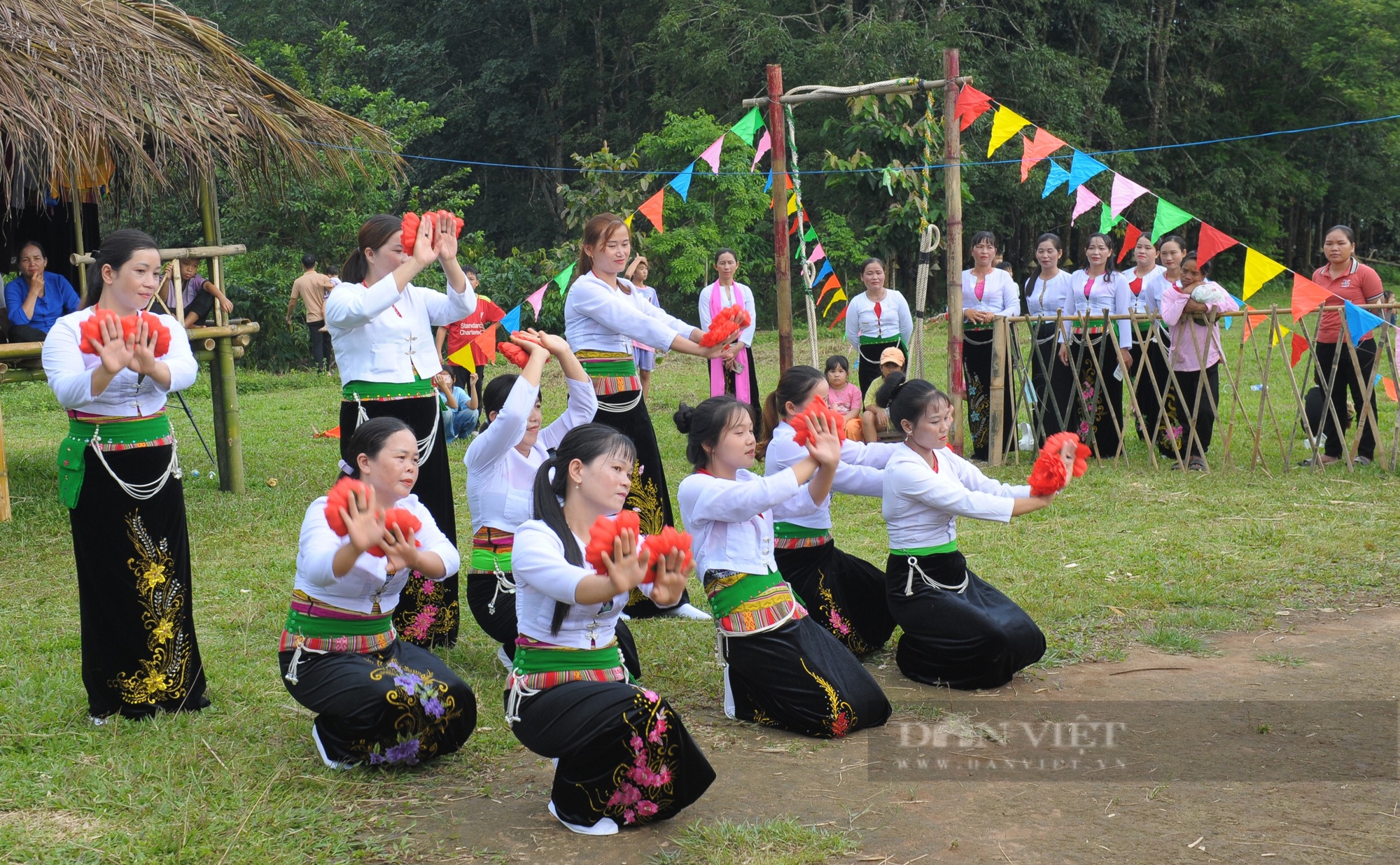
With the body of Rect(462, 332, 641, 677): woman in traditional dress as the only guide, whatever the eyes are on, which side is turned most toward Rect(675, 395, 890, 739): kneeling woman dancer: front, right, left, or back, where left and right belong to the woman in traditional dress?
front

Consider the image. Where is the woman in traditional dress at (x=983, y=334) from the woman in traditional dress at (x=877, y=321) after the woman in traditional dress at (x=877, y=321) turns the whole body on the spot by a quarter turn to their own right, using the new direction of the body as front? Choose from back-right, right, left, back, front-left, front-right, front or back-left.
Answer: back

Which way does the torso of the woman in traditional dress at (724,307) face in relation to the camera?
toward the camera

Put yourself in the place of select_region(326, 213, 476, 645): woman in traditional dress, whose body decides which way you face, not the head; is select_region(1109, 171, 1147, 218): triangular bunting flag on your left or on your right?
on your left

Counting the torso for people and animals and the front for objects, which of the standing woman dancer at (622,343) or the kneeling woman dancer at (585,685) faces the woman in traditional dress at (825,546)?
the standing woman dancer

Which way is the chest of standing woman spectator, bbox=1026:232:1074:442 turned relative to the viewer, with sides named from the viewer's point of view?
facing the viewer and to the left of the viewer

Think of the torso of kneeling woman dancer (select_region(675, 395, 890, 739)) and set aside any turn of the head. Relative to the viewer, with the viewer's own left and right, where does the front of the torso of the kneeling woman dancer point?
facing the viewer and to the right of the viewer

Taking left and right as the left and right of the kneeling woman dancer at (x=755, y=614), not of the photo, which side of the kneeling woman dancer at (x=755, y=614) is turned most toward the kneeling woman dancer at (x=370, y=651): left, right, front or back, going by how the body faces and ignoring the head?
right

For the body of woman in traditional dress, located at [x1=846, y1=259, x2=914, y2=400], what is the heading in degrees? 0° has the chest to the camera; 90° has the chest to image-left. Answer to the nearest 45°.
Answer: approximately 0°

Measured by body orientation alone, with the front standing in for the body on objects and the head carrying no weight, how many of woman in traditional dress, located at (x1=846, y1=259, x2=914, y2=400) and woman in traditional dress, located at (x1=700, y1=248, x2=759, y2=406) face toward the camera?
2

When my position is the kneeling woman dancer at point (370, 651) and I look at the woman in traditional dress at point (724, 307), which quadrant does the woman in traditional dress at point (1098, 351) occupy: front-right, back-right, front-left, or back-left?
front-right

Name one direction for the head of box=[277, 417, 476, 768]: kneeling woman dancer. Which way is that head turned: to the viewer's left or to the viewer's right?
to the viewer's right
